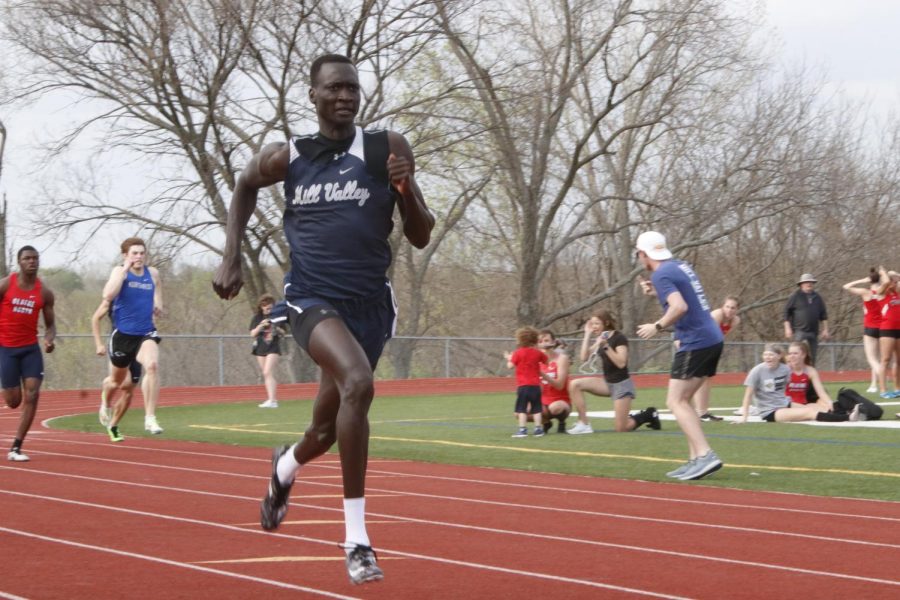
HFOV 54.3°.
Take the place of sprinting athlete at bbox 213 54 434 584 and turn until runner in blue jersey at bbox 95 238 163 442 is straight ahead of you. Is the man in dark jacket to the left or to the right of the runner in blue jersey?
right

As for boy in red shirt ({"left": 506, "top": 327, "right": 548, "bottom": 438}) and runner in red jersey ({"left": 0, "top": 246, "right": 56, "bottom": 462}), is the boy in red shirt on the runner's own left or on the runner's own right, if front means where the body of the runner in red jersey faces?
on the runner's own left

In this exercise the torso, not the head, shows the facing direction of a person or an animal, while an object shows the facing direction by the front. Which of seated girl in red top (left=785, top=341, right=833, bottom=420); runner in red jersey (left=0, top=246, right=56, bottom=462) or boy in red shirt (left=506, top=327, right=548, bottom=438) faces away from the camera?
the boy in red shirt

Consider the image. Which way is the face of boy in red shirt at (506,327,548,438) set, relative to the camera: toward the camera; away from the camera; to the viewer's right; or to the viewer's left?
away from the camera

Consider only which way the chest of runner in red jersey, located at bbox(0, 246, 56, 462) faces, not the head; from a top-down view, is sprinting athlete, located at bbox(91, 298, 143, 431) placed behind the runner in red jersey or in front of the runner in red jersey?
behind

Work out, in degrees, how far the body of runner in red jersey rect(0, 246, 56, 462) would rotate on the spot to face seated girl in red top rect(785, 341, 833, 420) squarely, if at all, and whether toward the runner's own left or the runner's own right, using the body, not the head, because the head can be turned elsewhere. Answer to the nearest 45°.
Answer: approximately 90° to the runner's own left

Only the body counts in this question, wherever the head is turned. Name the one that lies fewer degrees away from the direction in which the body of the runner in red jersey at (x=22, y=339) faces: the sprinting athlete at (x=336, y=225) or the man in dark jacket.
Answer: the sprinting athlete

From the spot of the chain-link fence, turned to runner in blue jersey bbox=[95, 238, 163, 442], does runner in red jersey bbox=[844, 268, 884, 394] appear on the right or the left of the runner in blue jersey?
left

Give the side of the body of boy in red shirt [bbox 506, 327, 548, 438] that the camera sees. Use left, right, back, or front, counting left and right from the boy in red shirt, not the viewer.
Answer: back

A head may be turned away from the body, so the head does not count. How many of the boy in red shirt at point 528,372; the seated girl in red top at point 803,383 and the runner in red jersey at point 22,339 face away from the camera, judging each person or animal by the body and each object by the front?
1
